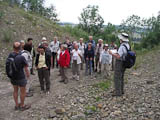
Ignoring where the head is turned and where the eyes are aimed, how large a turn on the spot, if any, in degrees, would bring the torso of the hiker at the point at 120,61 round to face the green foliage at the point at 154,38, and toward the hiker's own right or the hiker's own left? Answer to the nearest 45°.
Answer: approximately 90° to the hiker's own right

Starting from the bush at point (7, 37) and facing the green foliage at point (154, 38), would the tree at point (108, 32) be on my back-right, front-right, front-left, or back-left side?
front-left

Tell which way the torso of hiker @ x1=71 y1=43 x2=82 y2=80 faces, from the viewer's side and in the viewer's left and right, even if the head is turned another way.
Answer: facing the viewer

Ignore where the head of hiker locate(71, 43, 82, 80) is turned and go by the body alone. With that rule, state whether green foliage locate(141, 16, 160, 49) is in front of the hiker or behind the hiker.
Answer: behind

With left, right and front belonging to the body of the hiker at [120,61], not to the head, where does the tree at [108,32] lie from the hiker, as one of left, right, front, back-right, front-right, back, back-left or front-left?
right

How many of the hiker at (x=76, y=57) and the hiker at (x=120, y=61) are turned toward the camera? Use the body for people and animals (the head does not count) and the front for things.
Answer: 1

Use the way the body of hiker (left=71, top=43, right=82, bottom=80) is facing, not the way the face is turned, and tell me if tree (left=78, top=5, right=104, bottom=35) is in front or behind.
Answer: behind

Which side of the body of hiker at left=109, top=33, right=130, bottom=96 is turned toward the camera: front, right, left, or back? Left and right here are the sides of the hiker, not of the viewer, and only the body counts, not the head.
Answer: left

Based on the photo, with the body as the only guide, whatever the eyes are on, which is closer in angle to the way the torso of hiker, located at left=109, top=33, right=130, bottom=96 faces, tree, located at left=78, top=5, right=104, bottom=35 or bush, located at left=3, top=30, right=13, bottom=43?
the bush

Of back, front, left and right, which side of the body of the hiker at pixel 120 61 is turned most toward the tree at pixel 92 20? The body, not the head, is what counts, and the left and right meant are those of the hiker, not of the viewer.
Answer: right

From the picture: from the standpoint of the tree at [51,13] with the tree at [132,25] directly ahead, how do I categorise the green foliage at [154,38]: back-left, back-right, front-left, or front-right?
front-right

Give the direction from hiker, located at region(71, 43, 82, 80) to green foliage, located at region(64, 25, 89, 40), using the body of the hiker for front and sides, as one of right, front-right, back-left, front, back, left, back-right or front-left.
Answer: back
